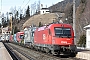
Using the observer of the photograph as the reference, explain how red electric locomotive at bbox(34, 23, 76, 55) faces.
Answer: facing the viewer and to the right of the viewer
